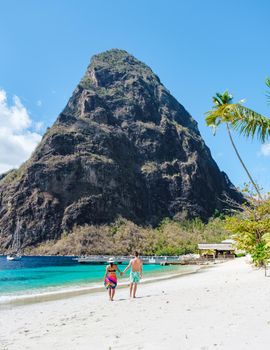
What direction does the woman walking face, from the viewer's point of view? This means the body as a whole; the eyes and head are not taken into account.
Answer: away from the camera
